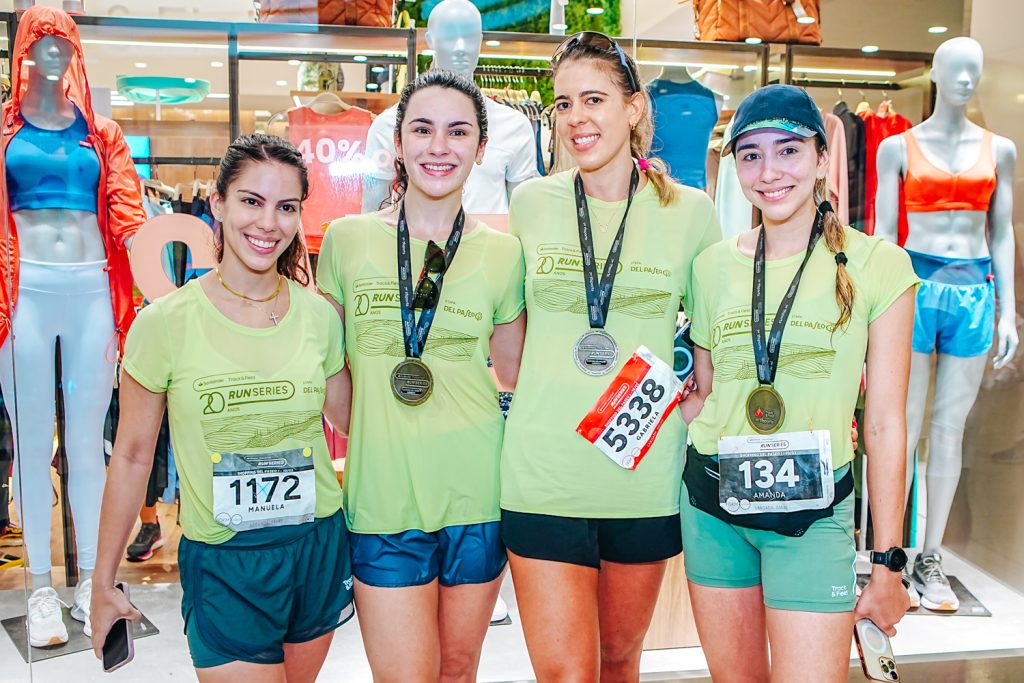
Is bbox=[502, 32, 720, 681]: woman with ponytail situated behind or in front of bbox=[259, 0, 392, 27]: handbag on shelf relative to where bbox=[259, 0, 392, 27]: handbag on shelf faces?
in front

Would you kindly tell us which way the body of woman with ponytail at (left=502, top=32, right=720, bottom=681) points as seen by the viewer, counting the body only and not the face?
toward the camera

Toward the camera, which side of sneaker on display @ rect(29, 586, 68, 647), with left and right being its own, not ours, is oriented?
front

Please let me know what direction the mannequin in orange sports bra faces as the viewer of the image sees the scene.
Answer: facing the viewer

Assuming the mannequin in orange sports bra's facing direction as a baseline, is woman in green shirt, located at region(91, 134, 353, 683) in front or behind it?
in front

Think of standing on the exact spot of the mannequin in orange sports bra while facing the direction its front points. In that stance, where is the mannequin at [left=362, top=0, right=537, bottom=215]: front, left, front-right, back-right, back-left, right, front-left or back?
front-right

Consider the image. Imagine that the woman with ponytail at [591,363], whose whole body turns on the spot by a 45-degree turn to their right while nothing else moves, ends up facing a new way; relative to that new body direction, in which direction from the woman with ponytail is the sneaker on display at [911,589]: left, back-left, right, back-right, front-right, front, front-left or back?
back

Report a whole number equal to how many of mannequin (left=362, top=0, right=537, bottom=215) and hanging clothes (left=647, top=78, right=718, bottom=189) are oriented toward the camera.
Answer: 2

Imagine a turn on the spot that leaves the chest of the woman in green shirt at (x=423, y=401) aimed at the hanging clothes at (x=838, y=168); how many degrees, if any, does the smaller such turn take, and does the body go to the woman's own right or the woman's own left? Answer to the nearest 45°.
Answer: approximately 135° to the woman's own left

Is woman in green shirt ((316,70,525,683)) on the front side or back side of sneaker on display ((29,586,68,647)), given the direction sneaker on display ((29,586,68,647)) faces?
on the front side

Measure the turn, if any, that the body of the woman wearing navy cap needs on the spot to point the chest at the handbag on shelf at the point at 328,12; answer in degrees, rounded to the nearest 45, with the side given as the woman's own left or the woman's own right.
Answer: approximately 135° to the woman's own right
